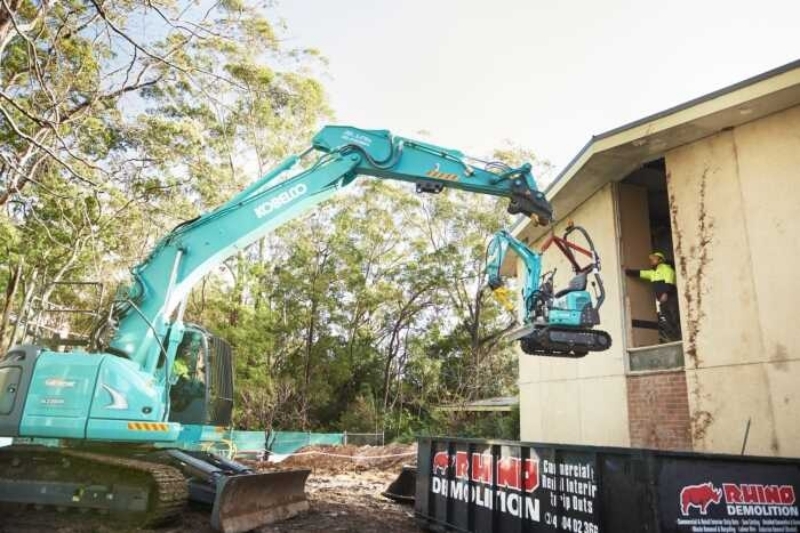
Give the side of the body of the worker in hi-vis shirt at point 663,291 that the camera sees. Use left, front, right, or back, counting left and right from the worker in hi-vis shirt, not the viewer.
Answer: left

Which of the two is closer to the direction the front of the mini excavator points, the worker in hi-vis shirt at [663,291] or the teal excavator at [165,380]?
the teal excavator

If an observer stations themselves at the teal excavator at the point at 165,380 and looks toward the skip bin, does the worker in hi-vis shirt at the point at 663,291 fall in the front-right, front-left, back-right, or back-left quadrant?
front-left

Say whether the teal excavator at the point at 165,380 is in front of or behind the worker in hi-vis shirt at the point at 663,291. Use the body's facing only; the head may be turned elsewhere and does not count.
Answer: in front

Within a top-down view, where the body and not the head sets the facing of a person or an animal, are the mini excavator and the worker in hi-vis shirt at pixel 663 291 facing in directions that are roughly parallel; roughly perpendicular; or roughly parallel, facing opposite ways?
roughly parallel

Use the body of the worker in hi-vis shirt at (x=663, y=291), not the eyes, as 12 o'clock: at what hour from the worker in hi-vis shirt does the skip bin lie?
The skip bin is roughly at 9 o'clock from the worker in hi-vis shirt.

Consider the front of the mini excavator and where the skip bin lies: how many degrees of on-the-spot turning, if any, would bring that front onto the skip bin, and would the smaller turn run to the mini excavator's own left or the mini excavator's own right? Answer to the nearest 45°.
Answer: approximately 90° to the mini excavator's own left

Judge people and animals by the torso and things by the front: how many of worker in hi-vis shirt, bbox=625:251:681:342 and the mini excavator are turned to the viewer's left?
2

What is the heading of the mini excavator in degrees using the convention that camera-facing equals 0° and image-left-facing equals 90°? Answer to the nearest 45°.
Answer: approximately 90°
